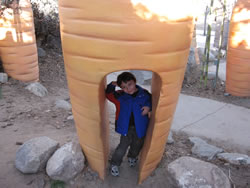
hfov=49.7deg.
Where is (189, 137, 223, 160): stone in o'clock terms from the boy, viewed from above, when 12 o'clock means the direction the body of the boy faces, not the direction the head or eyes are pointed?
The stone is roughly at 8 o'clock from the boy.

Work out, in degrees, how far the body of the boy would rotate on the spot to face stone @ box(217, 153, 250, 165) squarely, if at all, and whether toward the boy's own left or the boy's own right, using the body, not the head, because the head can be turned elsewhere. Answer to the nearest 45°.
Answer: approximately 90° to the boy's own left

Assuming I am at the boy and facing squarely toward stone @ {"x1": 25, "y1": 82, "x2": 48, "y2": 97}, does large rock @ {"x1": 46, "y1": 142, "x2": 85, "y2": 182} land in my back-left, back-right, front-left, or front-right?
front-left

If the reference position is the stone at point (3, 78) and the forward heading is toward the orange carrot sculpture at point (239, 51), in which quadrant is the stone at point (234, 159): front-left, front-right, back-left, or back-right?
front-right

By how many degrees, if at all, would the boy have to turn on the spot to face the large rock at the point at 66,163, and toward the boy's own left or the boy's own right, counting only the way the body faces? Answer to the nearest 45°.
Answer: approximately 90° to the boy's own right

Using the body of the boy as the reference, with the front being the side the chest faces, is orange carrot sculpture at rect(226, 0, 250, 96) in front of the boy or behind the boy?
behind

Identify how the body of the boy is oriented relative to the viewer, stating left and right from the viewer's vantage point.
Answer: facing the viewer

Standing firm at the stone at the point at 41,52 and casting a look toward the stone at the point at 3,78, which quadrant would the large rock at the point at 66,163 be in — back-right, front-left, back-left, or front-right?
front-left

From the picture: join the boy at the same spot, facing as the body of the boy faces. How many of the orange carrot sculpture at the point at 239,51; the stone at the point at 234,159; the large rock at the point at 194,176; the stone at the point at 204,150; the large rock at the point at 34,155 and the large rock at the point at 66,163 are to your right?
2

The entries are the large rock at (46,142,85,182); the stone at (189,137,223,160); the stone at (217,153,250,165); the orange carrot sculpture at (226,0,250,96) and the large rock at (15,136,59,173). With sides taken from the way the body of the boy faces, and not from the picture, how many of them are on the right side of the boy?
2

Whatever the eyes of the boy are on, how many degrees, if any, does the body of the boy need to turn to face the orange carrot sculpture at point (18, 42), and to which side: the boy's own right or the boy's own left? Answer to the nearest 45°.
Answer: approximately 135° to the boy's own right

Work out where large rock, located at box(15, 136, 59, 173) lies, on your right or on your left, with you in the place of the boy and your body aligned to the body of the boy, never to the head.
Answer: on your right

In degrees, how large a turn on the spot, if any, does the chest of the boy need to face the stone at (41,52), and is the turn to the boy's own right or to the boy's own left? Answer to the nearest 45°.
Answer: approximately 135° to the boy's own right

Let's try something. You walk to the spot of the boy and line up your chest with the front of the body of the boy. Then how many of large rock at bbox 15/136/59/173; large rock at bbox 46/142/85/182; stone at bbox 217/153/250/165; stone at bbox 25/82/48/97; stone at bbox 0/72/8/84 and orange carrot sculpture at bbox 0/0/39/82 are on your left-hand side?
1

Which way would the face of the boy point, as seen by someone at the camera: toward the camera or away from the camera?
toward the camera
